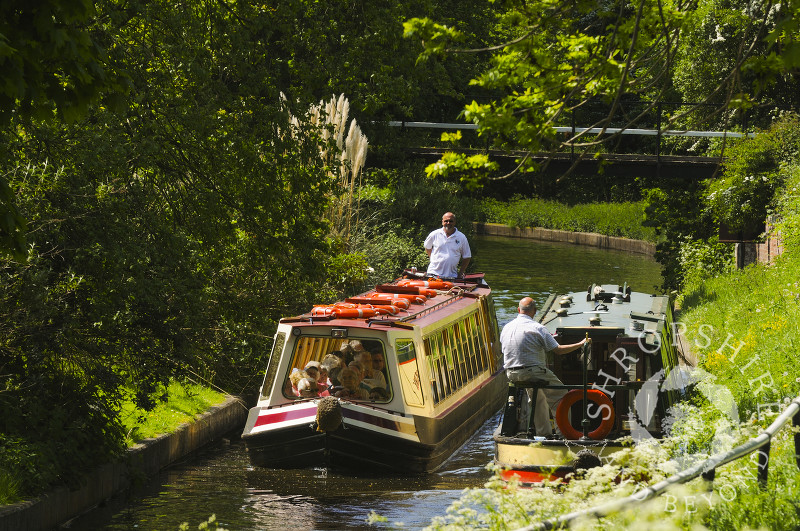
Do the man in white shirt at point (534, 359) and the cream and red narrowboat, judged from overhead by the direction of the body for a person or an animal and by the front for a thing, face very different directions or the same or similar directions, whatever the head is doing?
very different directions

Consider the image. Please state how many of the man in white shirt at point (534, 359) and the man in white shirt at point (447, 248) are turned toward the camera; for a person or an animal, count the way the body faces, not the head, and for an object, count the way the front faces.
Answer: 1

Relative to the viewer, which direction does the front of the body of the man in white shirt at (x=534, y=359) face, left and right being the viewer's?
facing away from the viewer and to the right of the viewer

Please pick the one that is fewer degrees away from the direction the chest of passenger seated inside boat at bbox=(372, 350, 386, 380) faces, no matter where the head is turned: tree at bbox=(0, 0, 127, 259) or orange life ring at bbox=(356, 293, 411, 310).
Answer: the tree

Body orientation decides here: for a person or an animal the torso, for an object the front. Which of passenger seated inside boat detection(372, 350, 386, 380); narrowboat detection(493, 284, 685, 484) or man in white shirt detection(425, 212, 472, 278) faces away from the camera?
the narrowboat

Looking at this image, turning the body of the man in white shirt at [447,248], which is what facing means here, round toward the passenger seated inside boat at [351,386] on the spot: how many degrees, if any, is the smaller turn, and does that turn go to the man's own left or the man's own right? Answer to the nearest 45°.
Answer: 0° — they already face them

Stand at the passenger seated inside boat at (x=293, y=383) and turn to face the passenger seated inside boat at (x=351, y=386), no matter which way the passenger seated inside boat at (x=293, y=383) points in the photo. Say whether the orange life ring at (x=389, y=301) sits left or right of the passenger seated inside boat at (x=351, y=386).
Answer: left

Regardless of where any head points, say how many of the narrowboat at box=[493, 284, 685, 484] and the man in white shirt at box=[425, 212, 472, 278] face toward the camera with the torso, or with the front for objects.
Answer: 1

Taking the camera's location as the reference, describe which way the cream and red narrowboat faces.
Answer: facing the viewer and to the left of the viewer

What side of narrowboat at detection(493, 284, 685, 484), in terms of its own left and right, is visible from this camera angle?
back

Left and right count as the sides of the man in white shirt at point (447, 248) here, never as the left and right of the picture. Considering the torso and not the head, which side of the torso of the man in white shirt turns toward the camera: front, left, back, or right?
front
